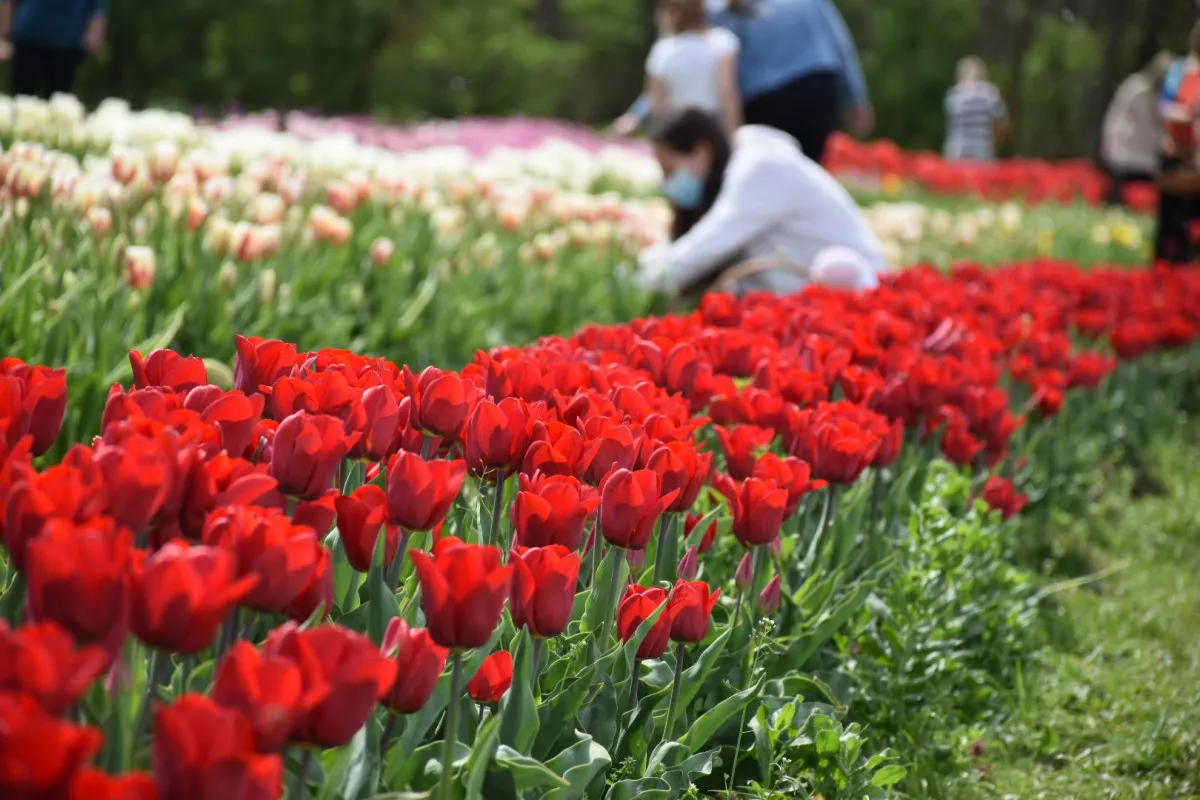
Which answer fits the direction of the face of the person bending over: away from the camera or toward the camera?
toward the camera

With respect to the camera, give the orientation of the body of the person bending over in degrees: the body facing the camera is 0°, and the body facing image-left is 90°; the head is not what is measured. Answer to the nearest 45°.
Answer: approximately 90°

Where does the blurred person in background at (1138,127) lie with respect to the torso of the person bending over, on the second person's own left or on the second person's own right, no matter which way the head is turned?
on the second person's own right

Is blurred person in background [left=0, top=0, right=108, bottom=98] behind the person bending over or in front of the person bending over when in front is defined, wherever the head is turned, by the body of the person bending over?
in front

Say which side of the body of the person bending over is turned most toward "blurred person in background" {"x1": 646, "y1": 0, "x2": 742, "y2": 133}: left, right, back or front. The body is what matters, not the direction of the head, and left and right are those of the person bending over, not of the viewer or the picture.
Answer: right

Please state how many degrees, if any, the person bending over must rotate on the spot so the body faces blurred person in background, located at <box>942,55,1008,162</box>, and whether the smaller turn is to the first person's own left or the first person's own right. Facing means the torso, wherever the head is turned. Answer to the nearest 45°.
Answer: approximately 90° to the first person's own right
